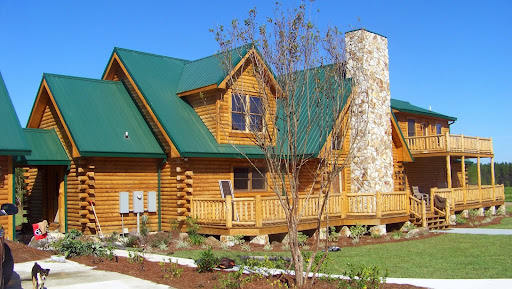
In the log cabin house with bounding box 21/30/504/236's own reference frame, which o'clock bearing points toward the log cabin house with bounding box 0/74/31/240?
the log cabin house with bounding box 0/74/31/240 is roughly at 3 o'clock from the log cabin house with bounding box 21/30/504/236.

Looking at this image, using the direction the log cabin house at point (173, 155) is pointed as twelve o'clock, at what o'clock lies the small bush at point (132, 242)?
The small bush is roughly at 2 o'clock from the log cabin house.

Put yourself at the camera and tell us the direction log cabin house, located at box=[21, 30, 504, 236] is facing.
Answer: facing the viewer and to the right of the viewer

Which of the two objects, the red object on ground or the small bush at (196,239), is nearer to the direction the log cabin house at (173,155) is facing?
the small bush

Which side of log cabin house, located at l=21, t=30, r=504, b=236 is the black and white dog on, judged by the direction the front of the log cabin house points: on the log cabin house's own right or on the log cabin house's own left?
on the log cabin house's own right

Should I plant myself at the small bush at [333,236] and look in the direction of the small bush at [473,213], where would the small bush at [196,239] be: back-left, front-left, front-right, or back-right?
back-left

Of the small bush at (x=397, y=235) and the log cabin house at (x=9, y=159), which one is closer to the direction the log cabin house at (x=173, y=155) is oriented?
the small bush

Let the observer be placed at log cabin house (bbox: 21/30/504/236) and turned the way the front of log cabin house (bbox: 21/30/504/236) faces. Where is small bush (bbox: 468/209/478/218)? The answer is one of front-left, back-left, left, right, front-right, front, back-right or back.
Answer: left

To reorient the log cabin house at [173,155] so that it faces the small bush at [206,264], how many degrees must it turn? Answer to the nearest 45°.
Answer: approximately 45° to its right

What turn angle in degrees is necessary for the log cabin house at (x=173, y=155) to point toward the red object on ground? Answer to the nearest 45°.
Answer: approximately 90° to its right
